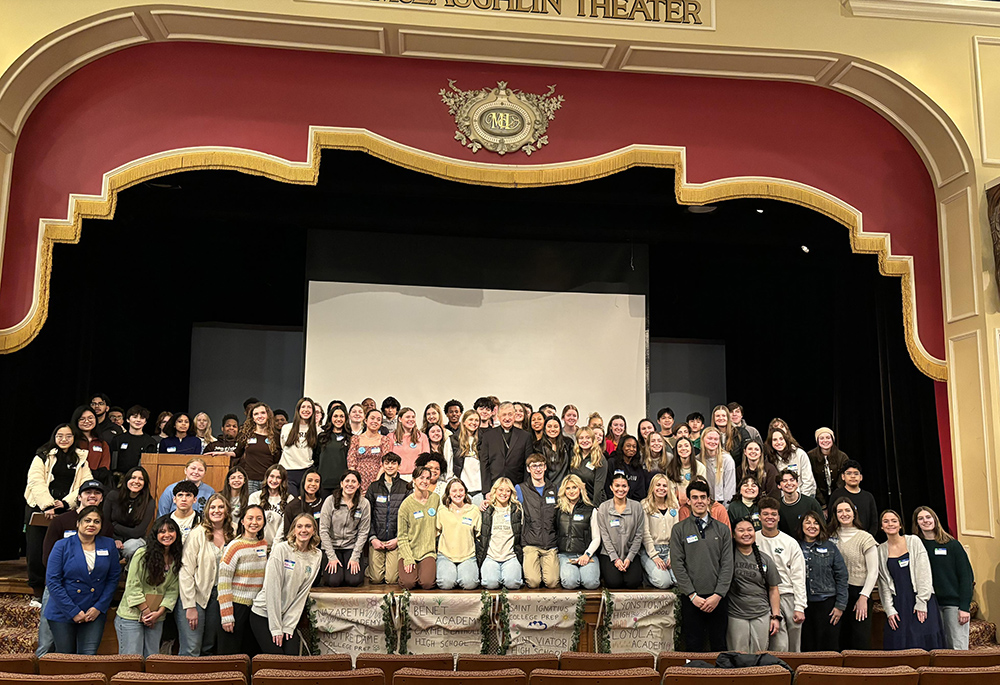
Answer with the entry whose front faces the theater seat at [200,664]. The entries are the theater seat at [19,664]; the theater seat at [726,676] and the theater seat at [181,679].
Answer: the theater seat at [181,679]

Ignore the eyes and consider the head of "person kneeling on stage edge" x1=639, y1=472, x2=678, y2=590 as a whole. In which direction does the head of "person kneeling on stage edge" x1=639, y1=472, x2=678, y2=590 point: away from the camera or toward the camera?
toward the camera

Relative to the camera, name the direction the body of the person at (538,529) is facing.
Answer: toward the camera

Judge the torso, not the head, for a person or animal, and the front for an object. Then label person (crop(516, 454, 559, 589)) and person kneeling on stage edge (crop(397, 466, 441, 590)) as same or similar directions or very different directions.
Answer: same or similar directions

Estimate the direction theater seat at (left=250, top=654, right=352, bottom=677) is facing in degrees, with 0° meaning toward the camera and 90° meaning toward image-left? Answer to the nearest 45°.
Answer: approximately 180°

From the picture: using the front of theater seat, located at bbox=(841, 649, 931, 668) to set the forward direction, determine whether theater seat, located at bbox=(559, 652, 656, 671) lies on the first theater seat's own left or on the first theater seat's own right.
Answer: on the first theater seat's own left

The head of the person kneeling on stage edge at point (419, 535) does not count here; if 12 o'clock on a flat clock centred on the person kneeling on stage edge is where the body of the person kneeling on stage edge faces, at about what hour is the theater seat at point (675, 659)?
The theater seat is roughly at 11 o'clock from the person kneeling on stage edge.

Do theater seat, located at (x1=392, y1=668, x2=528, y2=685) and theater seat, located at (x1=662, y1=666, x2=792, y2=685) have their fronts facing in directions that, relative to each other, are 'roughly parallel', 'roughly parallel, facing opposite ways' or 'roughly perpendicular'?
roughly parallel

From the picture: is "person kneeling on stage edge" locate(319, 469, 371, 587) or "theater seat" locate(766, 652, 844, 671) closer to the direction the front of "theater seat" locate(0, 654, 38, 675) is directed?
the person kneeling on stage edge

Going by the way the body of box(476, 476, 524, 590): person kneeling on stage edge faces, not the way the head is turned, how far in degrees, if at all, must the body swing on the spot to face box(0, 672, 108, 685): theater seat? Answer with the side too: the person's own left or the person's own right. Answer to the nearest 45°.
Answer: approximately 45° to the person's own right

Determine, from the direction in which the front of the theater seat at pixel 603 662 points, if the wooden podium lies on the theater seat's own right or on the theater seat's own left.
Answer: on the theater seat's own left

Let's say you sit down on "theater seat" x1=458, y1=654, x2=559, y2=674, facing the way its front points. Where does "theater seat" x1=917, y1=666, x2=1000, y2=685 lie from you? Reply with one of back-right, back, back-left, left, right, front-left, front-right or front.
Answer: right

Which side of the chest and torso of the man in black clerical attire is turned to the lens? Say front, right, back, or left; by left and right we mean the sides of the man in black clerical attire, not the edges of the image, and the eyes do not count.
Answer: front

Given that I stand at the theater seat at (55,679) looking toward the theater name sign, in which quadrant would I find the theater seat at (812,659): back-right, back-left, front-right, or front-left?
front-right

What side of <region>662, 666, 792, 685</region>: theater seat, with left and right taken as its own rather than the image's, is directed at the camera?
back

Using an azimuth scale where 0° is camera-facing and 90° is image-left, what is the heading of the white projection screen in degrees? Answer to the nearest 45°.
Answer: approximately 0°

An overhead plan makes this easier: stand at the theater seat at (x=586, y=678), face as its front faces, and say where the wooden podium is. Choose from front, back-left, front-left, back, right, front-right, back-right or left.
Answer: front-left

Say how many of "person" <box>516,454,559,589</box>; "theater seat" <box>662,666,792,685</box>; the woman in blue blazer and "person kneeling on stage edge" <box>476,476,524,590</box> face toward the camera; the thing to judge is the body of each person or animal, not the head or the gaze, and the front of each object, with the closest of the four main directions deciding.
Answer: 3

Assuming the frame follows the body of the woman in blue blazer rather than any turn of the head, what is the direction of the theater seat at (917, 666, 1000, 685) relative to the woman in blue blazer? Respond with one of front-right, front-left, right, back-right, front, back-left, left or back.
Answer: front-left

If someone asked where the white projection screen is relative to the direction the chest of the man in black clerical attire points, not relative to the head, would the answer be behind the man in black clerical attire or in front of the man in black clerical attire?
behind
